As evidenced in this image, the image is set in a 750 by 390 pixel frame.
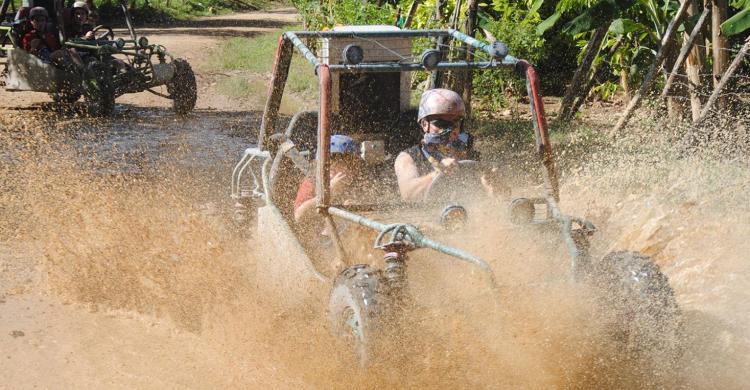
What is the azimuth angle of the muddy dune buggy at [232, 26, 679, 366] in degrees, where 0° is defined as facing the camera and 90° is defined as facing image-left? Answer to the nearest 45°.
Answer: approximately 315°

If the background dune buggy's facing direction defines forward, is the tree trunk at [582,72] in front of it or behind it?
in front

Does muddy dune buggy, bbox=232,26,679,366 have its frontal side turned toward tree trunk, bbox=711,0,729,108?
no

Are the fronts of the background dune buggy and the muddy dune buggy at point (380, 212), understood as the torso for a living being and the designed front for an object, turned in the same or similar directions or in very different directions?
same or similar directions

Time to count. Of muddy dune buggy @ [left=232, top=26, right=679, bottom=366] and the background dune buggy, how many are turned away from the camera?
0

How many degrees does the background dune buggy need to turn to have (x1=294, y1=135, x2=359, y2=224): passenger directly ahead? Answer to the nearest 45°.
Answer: approximately 45° to its right

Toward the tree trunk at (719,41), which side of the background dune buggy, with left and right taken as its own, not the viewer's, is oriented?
front

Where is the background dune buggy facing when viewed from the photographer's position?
facing the viewer and to the right of the viewer

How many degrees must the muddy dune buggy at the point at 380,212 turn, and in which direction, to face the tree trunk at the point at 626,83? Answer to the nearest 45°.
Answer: approximately 135° to its left

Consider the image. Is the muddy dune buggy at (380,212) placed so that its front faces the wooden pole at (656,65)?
no

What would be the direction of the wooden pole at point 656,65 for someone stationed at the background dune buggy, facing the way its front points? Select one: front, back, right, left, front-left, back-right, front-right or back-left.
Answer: front

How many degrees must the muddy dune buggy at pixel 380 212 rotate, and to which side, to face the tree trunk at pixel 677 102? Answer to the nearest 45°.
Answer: approximately 90° to its left

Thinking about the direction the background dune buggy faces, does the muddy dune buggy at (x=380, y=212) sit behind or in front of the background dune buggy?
in front

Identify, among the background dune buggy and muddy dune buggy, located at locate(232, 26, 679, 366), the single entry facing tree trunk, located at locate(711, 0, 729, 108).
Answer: the background dune buggy

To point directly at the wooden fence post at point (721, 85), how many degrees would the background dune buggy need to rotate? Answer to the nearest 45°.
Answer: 0° — it already faces it

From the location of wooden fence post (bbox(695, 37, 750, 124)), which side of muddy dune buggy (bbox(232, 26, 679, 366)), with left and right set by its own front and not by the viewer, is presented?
left
